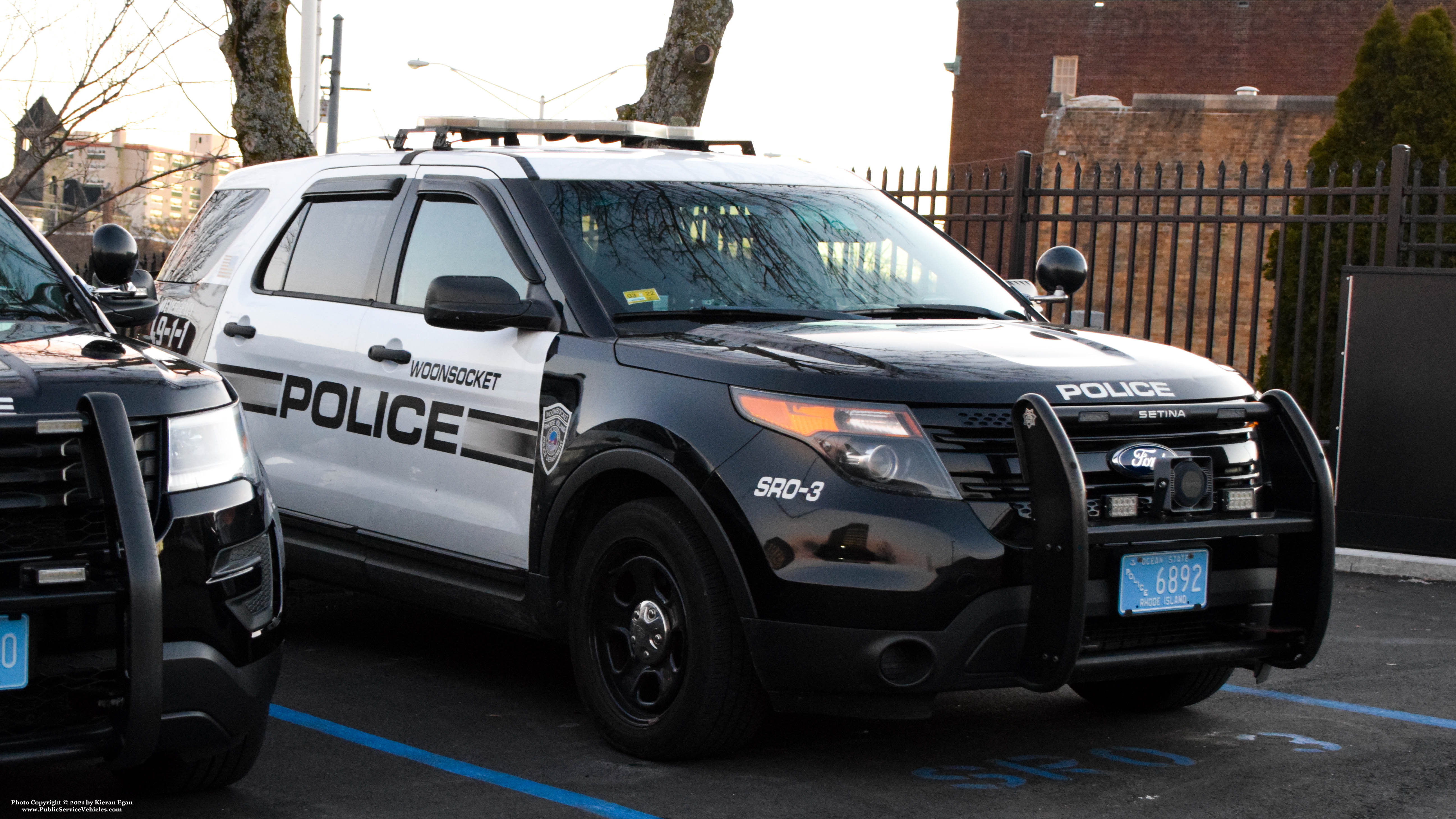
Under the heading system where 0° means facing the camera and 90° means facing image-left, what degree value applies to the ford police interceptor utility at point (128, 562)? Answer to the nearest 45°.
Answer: approximately 315°

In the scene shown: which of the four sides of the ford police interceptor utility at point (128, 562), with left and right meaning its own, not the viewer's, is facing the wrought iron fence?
left

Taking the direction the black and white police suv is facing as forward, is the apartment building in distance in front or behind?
behind

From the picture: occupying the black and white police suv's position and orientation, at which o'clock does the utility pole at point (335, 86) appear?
The utility pole is roughly at 7 o'clock from the black and white police suv.

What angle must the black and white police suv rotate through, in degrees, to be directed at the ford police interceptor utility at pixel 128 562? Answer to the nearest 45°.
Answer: approximately 90° to its right

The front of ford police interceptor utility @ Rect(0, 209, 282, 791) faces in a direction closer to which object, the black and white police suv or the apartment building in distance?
the black and white police suv

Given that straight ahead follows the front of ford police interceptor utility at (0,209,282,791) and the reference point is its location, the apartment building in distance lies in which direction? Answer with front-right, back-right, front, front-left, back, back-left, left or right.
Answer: back-left

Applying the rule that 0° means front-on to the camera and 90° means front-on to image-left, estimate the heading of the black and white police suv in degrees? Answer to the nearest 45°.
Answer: approximately 315°

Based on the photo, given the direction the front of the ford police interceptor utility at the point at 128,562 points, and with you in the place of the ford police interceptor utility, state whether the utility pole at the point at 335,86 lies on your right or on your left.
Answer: on your left

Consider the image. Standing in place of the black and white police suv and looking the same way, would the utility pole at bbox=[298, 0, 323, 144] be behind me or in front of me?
behind

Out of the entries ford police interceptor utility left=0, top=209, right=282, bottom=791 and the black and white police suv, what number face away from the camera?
0

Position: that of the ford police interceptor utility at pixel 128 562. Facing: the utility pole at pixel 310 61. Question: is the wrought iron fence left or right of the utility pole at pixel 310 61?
right
